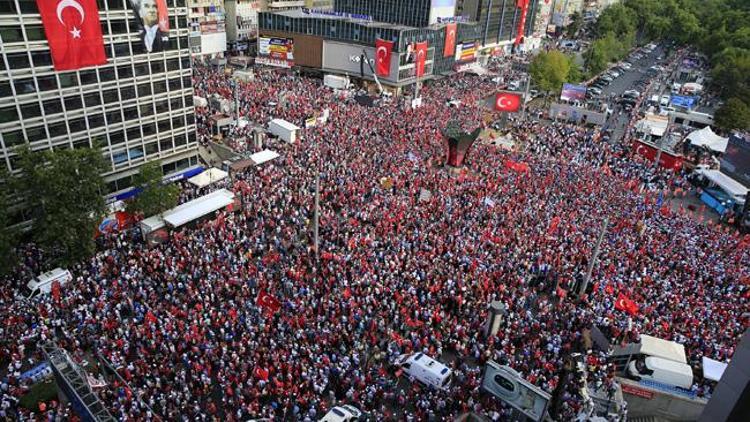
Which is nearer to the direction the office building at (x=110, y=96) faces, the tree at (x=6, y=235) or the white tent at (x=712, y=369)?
the white tent

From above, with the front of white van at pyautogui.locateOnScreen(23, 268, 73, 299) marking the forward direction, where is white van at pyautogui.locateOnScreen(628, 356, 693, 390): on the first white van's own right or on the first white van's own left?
on the first white van's own left

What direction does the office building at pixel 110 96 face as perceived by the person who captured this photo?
facing the viewer and to the right of the viewer

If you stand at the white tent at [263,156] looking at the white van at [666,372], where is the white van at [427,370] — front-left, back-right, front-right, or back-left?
front-right

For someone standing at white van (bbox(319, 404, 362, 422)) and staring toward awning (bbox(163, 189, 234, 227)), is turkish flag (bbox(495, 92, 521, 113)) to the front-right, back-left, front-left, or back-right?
front-right

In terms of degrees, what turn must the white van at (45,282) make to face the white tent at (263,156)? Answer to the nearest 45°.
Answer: approximately 180°

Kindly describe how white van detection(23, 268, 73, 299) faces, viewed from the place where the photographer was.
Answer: facing the viewer and to the left of the viewer

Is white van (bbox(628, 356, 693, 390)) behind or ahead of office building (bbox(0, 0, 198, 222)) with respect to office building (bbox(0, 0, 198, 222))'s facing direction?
ahead

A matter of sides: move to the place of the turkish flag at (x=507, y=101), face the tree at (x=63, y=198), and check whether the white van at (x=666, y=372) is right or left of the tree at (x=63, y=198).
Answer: left

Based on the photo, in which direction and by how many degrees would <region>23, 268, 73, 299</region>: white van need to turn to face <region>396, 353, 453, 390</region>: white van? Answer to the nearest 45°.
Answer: approximately 90° to its left

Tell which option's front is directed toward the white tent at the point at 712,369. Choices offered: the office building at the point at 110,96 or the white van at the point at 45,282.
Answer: the office building

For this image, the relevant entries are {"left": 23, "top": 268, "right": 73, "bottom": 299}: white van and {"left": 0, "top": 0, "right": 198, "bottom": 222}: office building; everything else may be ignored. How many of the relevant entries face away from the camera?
0

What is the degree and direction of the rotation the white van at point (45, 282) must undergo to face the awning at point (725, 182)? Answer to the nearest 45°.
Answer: approximately 135° to its left
